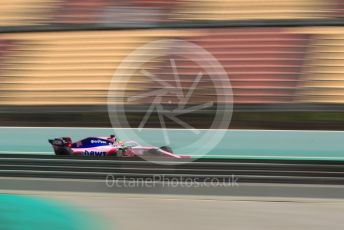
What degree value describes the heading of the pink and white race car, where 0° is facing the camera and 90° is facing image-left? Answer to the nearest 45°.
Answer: approximately 270°
